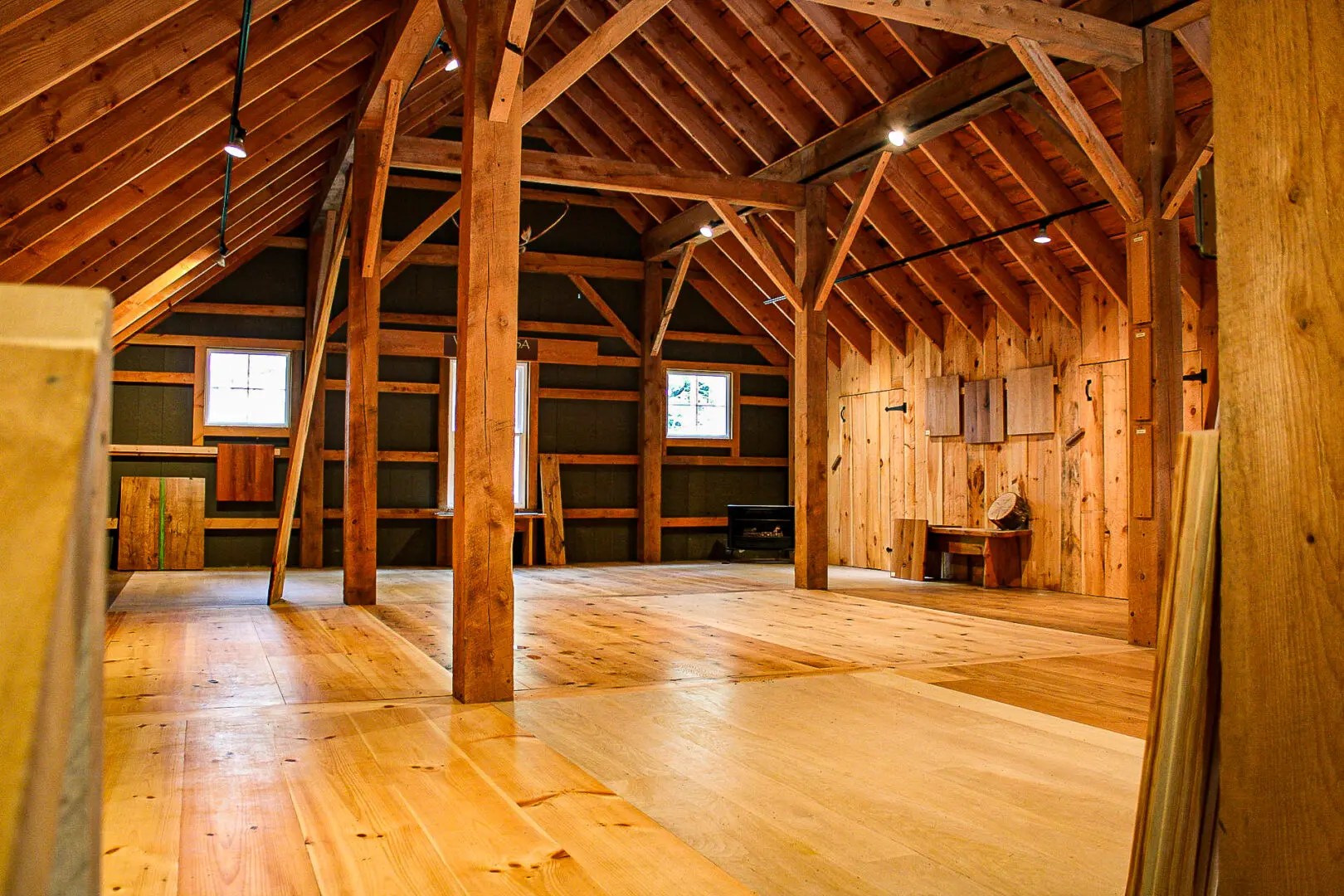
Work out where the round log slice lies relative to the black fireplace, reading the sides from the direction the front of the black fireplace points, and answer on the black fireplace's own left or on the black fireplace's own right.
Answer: on the black fireplace's own left

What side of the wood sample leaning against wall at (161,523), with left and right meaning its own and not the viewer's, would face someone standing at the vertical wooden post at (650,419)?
left

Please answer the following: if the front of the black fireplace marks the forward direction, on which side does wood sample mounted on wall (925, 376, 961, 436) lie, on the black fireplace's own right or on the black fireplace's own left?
on the black fireplace's own left

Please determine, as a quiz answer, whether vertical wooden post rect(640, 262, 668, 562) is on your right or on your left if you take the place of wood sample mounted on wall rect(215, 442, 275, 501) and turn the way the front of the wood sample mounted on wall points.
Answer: on your left

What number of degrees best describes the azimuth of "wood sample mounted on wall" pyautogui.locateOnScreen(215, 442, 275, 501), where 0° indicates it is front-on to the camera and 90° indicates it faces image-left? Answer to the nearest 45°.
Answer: approximately 0°

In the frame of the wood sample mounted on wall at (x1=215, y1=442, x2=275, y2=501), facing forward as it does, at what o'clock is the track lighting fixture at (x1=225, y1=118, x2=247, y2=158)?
The track lighting fixture is roughly at 12 o'clock from the wood sample mounted on wall.

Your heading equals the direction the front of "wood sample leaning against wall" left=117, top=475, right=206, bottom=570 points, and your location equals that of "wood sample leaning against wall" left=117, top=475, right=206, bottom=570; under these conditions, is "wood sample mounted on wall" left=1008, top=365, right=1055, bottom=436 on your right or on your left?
on your left

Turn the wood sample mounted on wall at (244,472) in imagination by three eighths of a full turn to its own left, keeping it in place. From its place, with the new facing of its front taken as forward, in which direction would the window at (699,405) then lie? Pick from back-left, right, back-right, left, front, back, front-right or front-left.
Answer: front-right

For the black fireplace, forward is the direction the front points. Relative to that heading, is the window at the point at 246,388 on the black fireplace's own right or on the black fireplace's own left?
on the black fireplace's own right

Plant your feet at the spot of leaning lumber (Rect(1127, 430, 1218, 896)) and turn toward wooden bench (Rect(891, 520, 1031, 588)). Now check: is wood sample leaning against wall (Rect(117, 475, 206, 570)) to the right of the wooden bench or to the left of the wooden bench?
left

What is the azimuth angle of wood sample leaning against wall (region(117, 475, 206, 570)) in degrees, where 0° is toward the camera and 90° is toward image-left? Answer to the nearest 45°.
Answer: approximately 0°

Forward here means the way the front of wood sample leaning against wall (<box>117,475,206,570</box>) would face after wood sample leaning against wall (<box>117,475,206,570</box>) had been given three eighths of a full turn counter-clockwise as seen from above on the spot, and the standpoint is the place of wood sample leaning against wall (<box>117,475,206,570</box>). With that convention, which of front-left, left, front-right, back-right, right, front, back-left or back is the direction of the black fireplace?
front-right

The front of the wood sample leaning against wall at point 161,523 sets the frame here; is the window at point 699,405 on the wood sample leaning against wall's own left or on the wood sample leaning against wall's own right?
on the wood sample leaning against wall's own left

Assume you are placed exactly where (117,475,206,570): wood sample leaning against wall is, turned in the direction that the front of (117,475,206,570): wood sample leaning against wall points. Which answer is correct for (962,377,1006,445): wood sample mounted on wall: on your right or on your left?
on your left
